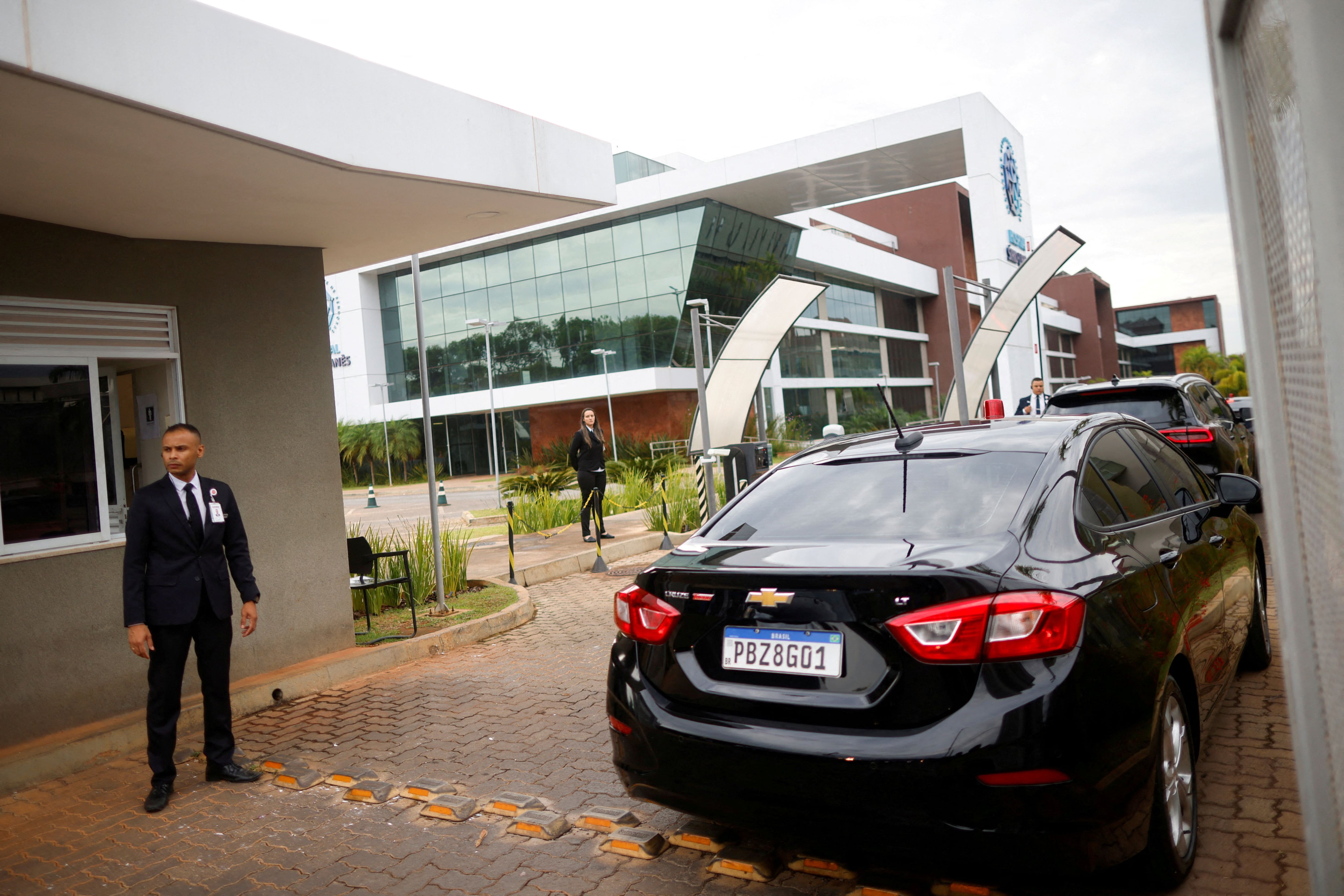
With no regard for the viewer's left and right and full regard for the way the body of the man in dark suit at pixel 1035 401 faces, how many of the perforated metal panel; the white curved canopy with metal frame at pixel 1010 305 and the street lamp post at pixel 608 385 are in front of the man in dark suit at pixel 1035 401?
1

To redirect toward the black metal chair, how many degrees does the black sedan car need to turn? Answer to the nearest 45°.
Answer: approximately 90° to its left

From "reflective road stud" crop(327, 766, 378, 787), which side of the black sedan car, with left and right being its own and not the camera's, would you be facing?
left

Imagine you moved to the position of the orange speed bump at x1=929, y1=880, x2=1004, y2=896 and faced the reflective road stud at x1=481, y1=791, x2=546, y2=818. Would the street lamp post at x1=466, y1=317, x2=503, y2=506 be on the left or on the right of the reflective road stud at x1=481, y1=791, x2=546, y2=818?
right

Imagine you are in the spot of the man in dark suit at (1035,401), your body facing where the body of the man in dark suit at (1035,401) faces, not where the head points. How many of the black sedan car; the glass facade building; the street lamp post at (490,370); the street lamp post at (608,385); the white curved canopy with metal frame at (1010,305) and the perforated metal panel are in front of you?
2

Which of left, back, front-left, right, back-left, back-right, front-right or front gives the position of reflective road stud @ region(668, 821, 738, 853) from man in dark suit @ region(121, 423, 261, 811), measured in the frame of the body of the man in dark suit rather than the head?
front-left

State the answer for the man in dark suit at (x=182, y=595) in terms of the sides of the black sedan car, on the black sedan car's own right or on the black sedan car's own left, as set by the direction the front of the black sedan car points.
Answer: on the black sedan car's own left

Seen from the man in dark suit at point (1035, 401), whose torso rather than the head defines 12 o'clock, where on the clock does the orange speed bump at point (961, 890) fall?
The orange speed bump is roughly at 12 o'clock from the man in dark suit.

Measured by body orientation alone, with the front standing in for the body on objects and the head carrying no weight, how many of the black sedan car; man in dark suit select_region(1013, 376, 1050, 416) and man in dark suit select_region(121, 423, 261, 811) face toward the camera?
2

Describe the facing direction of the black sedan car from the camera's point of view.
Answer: facing away from the viewer and to the right of the viewer

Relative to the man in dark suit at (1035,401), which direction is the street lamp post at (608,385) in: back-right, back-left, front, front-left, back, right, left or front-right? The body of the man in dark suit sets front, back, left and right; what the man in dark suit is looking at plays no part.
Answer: back-right
